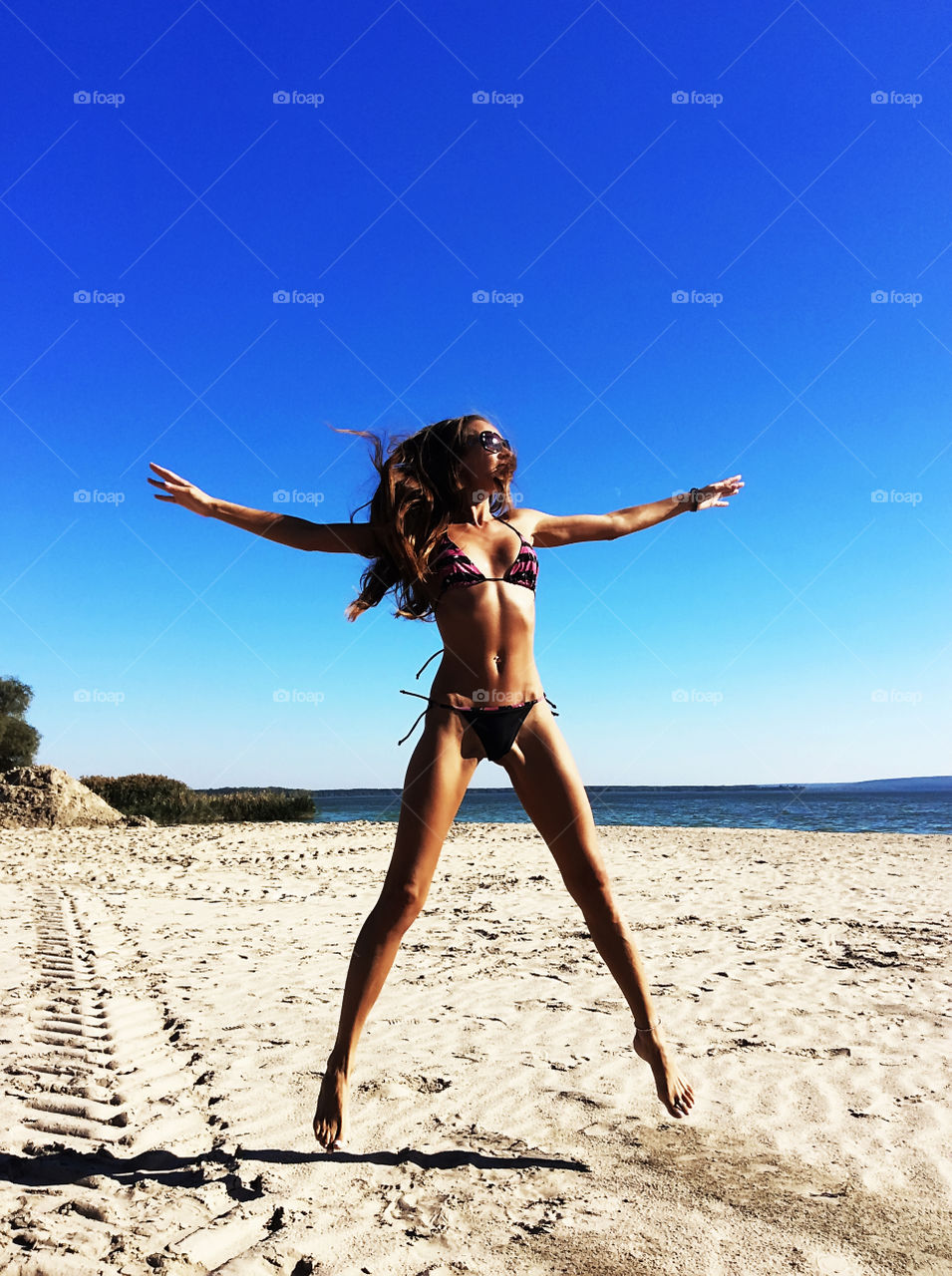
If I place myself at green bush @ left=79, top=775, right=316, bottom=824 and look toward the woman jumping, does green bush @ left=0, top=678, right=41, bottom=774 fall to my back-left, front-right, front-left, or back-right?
back-right

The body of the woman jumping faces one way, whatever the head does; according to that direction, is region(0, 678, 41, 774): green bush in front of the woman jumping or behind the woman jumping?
behind

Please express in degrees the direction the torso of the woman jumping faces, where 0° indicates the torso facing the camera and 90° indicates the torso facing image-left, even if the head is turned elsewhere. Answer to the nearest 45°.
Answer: approximately 0°

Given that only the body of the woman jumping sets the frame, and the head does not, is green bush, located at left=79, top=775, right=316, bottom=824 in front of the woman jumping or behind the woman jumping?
behind
